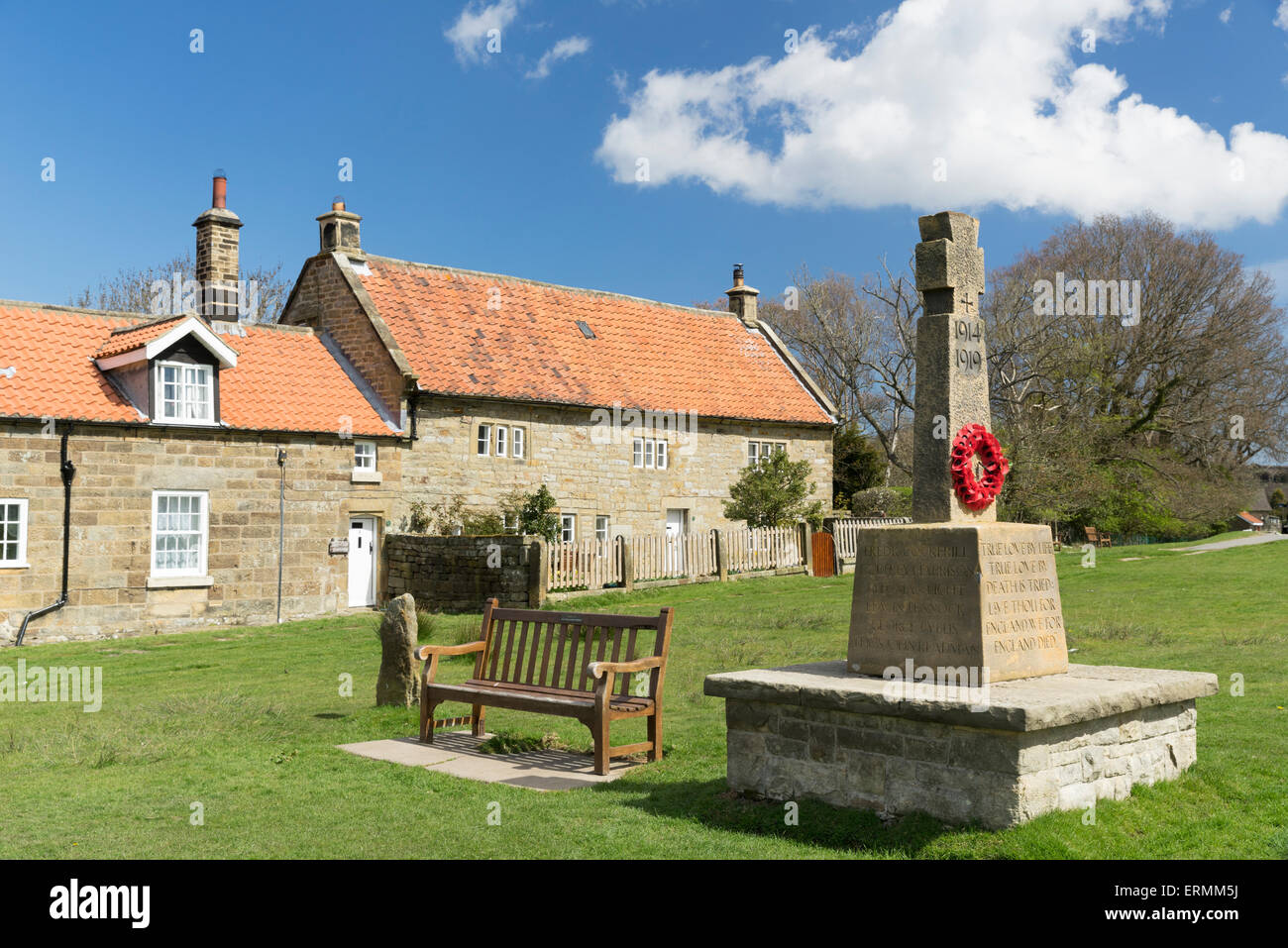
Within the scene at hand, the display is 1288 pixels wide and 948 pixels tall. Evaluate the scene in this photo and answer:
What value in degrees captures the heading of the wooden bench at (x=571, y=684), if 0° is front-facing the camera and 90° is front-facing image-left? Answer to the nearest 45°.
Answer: approximately 45°

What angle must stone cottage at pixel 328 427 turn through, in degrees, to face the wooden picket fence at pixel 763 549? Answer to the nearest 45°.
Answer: approximately 45° to its left

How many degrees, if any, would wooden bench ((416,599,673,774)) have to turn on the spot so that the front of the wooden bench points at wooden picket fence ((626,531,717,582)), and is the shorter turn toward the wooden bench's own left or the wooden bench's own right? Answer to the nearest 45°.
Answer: approximately 135° to the wooden bench's own right

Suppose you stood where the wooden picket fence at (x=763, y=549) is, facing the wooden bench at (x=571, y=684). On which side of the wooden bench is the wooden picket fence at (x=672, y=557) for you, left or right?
right

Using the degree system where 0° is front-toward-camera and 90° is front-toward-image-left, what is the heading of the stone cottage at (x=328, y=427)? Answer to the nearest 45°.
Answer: approximately 315°

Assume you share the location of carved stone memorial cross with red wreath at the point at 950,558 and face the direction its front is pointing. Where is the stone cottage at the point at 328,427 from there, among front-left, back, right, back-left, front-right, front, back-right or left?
back

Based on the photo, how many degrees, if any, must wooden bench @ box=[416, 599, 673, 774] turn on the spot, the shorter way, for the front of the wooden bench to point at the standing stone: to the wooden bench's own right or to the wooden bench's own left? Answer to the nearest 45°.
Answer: approximately 90° to the wooden bench's own right

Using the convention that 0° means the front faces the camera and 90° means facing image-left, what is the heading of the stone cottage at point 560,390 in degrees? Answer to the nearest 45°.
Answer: approximately 315°

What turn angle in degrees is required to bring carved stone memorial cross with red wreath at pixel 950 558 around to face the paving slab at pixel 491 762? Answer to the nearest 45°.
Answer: approximately 135° to its right
